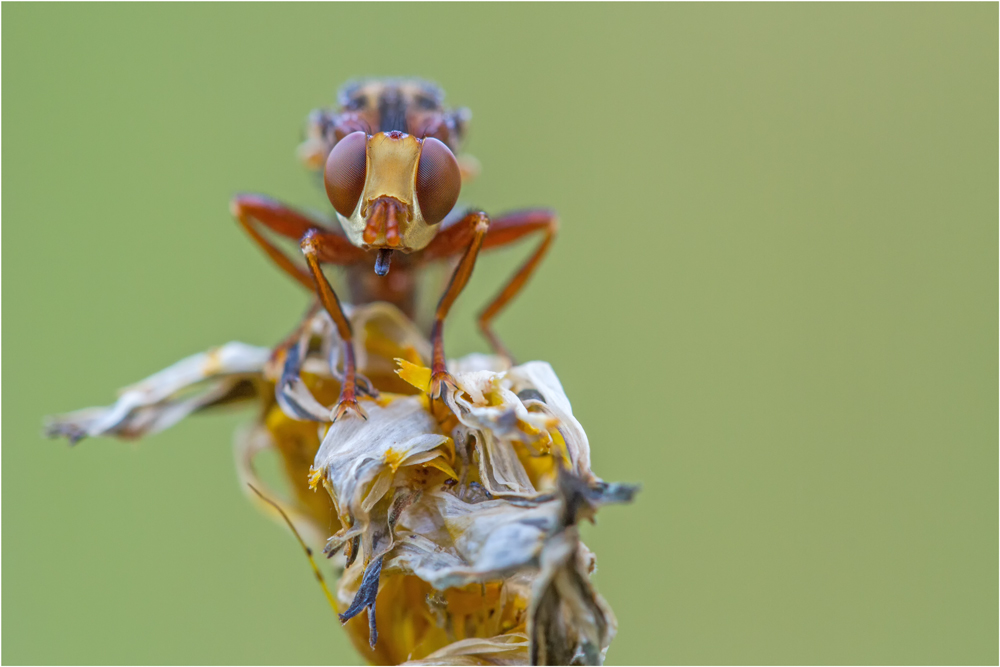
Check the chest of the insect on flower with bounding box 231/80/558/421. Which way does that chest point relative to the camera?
toward the camera
